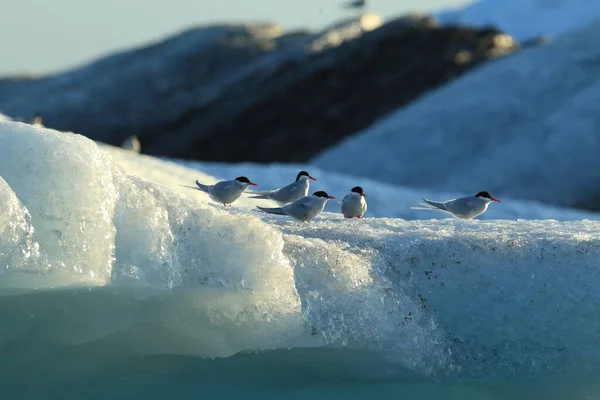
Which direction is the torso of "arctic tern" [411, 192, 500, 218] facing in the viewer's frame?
to the viewer's right

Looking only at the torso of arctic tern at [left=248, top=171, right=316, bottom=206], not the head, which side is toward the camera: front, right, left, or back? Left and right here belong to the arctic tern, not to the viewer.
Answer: right

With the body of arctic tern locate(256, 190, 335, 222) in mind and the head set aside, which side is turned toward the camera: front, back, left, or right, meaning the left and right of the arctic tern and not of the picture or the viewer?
right

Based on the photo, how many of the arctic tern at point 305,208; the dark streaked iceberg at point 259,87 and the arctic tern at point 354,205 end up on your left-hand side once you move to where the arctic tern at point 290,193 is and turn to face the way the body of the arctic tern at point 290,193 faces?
1

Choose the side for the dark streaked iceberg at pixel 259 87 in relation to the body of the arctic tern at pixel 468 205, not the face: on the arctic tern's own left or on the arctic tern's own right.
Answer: on the arctic tern's own left

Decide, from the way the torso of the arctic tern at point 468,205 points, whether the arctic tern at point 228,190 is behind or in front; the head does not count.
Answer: behind

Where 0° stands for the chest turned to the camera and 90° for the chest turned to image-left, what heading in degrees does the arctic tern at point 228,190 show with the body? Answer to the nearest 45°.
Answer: approximately 270°

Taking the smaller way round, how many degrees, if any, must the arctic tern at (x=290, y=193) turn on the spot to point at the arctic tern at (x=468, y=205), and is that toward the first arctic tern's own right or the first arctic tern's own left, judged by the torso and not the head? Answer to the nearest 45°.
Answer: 0° — it already faces it

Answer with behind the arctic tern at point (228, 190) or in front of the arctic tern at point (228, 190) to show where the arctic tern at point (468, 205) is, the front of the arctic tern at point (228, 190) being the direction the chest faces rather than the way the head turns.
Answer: in front

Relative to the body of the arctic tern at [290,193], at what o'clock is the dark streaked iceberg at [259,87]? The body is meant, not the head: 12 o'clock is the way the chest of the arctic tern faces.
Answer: The dark streaked iceberg is roughly at 9 o'clock from the arctic tern.

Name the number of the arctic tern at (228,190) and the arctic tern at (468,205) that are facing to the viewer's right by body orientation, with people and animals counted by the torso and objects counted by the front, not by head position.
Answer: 2
